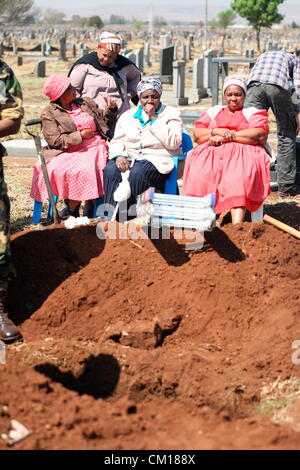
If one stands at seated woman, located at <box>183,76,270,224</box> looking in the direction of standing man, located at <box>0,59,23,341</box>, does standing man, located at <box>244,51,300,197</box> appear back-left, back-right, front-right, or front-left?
back-right

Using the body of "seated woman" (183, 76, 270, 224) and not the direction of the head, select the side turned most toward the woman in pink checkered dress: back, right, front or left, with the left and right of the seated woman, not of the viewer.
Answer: right

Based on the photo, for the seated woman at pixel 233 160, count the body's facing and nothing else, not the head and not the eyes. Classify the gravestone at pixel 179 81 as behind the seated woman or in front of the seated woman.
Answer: behind

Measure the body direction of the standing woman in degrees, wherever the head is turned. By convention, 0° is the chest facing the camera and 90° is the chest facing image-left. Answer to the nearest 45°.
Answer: approximately 0°

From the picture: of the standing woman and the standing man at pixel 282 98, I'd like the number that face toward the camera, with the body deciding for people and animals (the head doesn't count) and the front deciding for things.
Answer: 1
